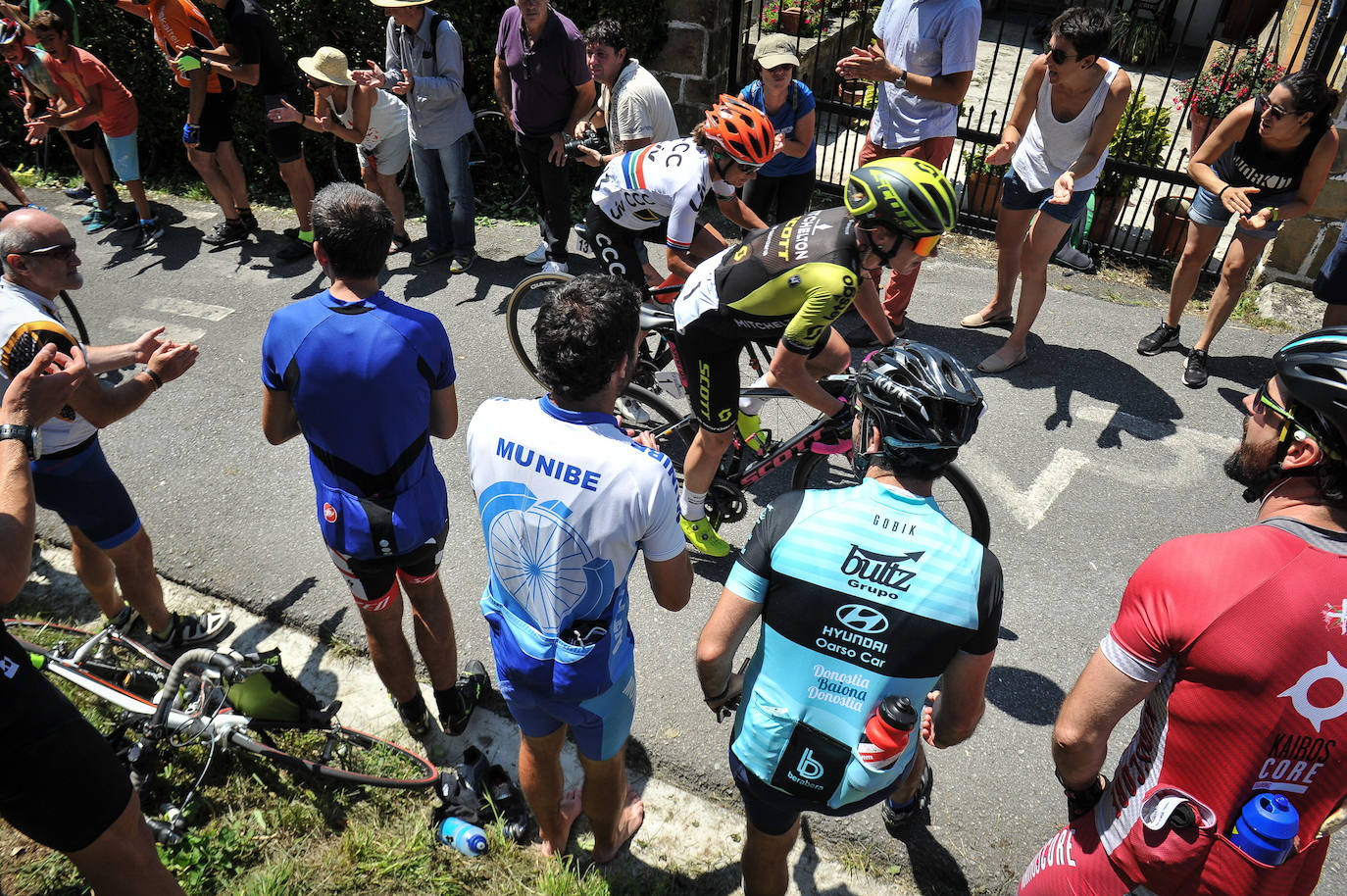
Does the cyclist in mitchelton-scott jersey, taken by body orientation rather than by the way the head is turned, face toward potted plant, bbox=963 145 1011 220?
no

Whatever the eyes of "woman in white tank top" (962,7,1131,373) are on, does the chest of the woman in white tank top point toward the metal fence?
no

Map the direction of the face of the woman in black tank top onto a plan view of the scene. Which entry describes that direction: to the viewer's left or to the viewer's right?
to the viewer's left

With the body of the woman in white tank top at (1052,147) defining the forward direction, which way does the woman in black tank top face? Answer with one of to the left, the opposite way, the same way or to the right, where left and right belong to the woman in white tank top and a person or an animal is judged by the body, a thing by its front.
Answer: the same way

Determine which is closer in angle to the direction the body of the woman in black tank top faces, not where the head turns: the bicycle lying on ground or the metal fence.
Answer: the bicycle lying on ground

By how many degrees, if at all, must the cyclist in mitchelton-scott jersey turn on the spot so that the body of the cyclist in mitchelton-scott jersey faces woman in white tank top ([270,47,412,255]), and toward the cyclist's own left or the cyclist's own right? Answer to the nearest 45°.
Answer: approximately 180°

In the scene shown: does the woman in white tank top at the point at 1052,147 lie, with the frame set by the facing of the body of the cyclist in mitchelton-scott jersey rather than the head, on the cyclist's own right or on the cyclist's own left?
on the cyclist's own left

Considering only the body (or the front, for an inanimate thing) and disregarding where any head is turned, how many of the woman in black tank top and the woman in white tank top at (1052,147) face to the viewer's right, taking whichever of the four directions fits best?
0

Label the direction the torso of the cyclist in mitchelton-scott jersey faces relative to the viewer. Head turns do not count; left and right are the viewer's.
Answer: facing the viewer and to the right of the viewer

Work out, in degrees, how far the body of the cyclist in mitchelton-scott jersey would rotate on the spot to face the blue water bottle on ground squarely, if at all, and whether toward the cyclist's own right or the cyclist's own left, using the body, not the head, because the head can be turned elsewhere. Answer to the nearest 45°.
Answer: approximately 45° to the cyclist's own right

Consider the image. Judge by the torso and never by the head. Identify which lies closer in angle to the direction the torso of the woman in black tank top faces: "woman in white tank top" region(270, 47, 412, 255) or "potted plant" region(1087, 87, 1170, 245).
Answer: the woman in white tank top

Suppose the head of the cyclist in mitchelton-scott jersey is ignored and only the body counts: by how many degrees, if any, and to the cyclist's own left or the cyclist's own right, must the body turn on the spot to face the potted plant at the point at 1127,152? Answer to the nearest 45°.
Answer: approximately 90° to the cyclist's own left

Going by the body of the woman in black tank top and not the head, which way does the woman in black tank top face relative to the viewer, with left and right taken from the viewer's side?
facing the viewer and to the left of the viewer

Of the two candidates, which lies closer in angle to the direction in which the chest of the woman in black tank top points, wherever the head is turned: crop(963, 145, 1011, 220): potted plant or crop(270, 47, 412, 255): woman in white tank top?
the woman in white tank top

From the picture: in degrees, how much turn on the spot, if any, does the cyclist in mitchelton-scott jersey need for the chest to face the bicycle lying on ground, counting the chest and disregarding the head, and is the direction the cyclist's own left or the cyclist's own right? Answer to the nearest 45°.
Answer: approximately 90° to the cyclist's own right

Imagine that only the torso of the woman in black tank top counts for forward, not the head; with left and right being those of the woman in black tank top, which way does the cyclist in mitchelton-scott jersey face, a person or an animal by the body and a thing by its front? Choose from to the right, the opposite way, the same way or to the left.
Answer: to the left

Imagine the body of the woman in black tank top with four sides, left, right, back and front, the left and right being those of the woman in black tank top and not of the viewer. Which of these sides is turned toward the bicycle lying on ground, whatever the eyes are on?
front

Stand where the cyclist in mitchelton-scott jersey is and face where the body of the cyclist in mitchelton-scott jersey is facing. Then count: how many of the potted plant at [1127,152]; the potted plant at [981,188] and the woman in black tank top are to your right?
0
